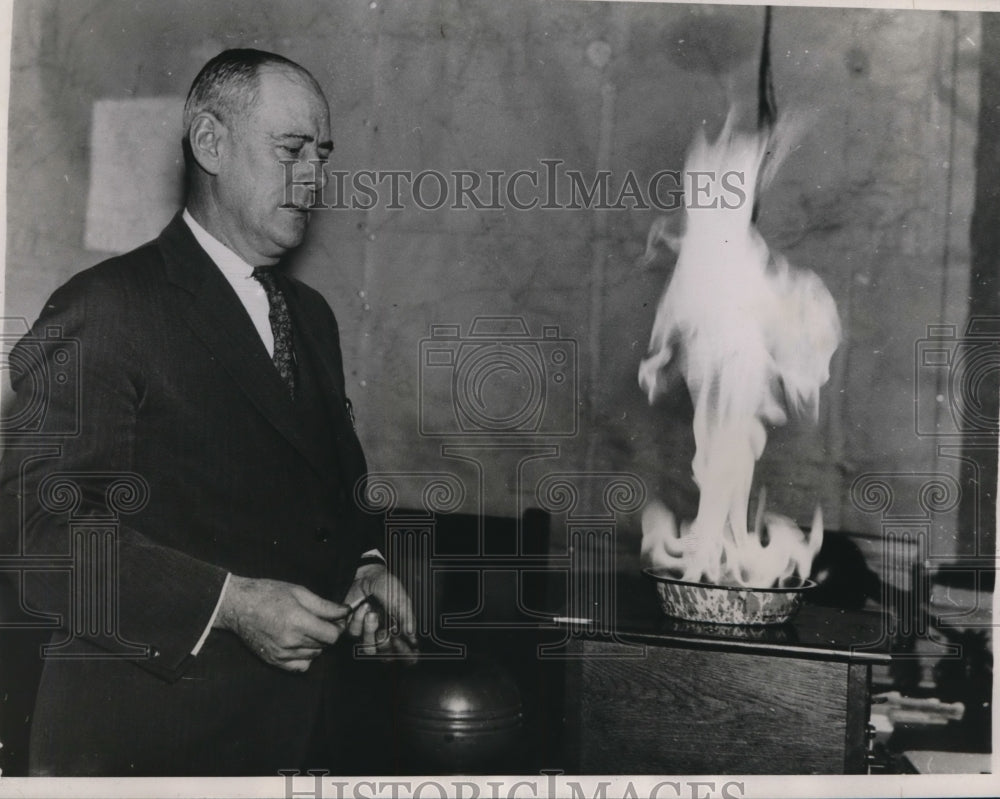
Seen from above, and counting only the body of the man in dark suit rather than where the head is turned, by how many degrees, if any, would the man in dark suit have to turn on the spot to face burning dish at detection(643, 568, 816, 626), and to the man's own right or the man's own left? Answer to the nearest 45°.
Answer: approximately 45° to the man's own left

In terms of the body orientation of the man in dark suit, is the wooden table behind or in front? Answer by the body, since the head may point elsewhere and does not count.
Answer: in front

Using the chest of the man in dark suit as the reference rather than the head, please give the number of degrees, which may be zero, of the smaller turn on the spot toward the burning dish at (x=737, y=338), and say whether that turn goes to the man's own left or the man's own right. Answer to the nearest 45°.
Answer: approximately 45° to the man's own left
